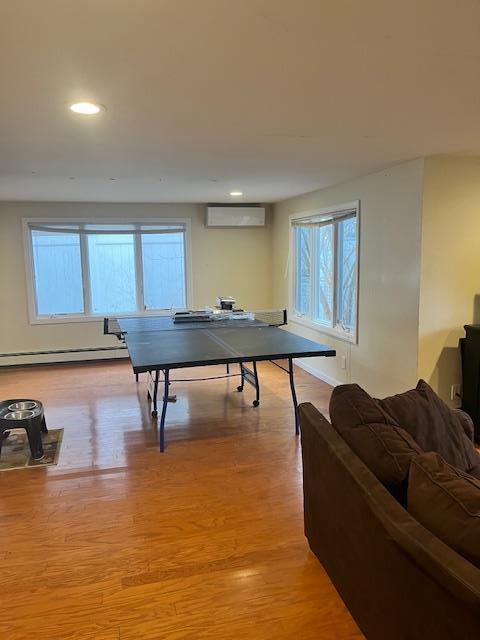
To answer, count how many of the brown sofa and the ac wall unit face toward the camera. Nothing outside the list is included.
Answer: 1

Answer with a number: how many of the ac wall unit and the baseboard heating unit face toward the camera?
2

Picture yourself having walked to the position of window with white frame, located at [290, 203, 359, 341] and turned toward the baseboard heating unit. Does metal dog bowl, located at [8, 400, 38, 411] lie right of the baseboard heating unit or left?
left

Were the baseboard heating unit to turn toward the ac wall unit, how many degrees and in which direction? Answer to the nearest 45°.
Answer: approximately 90° to its left

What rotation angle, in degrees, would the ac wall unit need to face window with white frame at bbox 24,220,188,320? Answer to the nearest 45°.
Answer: approximately 90° to its right

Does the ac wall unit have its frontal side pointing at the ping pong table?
yes

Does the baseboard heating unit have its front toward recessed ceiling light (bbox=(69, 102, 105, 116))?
yes

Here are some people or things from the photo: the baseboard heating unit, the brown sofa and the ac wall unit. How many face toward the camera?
2
